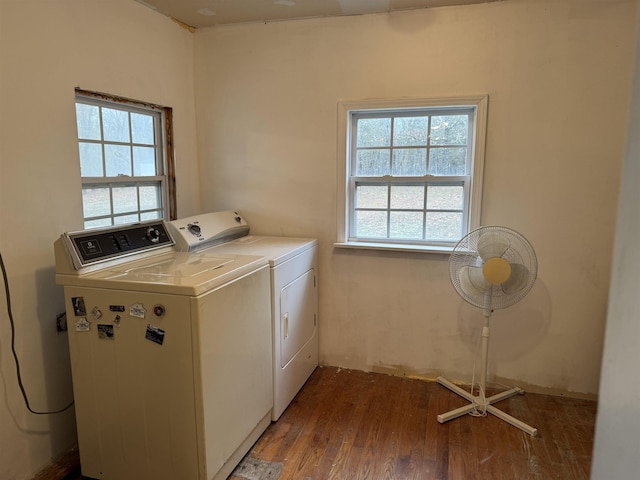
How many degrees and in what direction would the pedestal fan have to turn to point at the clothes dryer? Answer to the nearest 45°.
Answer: approximately 90° to its right

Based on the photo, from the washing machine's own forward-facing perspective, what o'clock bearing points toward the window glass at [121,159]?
The window glass is roughly at 7 o'clock from the washing machine.

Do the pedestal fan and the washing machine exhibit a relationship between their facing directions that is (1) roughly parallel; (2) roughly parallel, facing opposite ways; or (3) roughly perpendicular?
roughly perpendicular

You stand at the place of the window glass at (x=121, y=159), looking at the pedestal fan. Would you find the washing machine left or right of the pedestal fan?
right

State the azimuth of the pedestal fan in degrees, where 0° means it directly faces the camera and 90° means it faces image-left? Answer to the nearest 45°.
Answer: approximately 0°

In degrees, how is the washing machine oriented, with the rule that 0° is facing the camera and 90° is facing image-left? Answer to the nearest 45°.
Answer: approximately 315°

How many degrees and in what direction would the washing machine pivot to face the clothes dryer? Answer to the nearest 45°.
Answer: approximately 90° to its left

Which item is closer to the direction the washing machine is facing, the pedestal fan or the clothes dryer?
the pedestal fan

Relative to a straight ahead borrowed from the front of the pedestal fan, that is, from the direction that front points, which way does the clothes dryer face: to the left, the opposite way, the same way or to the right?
to the left

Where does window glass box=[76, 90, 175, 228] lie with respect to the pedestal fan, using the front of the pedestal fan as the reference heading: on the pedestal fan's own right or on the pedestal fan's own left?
on the pedestal fan's own right

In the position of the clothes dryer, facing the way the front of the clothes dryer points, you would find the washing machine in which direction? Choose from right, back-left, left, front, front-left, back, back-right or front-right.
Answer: right

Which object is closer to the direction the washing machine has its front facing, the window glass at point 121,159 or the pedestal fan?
the pedestal fan

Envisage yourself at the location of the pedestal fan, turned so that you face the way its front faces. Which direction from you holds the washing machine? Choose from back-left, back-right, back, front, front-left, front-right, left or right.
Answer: front-right
